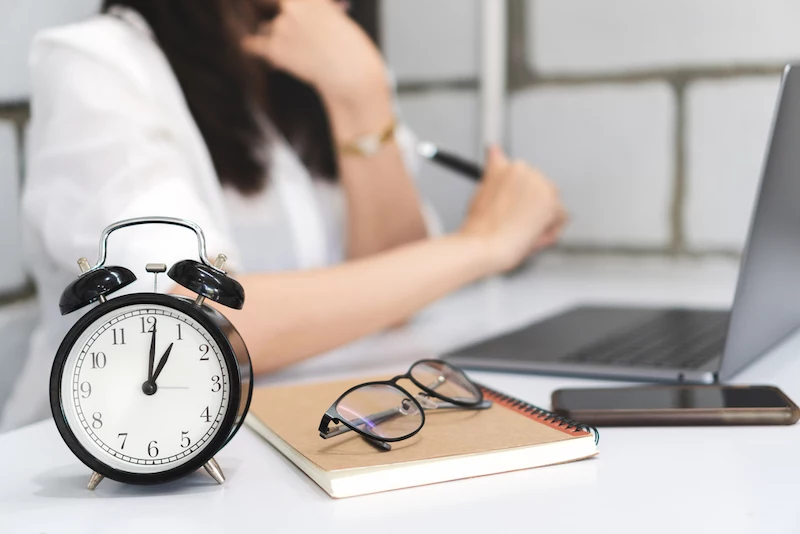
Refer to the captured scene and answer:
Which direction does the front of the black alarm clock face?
toward the camera

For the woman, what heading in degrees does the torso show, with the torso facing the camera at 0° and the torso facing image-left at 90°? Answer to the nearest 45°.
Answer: approximately 315°

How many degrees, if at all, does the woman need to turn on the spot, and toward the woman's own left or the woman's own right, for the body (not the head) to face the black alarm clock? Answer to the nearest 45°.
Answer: approximately 45° to the woman's own right

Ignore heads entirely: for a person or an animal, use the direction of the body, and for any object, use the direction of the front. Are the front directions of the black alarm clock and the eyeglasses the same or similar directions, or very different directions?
same or similar directions

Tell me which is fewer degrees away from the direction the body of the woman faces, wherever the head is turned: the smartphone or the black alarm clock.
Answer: the smartphone

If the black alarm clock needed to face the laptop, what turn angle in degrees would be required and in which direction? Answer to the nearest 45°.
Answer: approximately 90° to its left

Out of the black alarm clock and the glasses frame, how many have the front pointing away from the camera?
0
